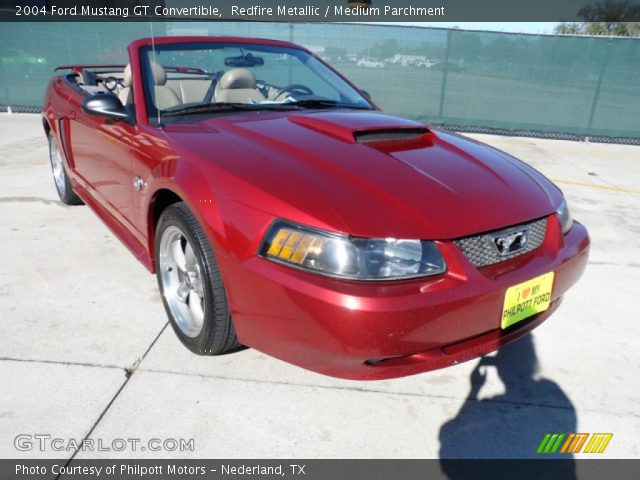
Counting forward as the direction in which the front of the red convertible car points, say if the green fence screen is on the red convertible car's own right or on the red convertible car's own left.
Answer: on the red convertible car's own left

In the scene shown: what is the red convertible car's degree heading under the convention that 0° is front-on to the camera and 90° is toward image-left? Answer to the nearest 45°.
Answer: approximately 315°
